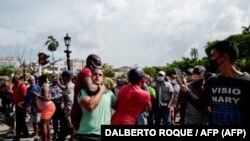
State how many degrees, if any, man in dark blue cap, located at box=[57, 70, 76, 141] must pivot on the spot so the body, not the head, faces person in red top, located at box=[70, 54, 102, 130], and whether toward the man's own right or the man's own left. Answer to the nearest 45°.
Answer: approximately 90° to the man's own left

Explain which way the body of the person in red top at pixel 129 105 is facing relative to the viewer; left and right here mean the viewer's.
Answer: facing away from the viewer and to the right of the viewer

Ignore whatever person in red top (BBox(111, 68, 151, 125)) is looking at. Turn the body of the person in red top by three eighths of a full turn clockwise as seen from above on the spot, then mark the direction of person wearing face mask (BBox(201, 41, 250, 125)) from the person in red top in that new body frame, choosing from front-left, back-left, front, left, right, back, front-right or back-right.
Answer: front-left

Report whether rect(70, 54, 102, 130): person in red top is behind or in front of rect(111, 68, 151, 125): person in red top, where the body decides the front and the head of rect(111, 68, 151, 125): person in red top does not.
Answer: behind

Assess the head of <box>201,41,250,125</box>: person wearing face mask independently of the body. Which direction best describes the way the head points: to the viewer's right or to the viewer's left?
to the viewer's left

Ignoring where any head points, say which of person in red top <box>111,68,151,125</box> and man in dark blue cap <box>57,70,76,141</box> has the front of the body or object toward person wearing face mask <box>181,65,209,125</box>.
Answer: the person in red top
